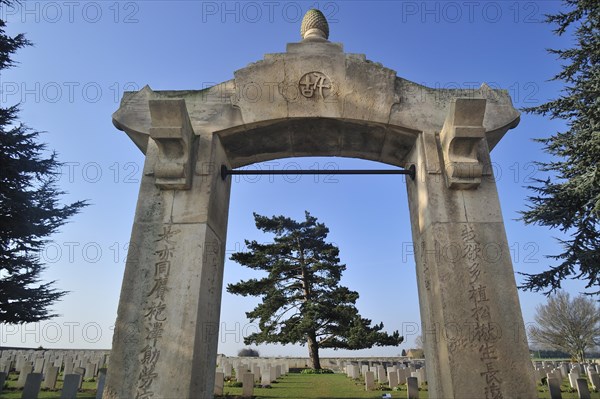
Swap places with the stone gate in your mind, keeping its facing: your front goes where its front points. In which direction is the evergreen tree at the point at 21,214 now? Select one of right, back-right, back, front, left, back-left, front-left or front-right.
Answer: back-right

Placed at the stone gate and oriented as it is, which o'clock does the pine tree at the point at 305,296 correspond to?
The pine tree is roughly at 6 o'clock from the stone gate.

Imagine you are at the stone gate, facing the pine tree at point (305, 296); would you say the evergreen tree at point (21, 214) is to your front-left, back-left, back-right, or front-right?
front-left

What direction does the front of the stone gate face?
toward the camera

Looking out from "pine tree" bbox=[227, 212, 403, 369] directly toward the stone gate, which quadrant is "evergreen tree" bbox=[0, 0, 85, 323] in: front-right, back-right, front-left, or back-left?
front-right
